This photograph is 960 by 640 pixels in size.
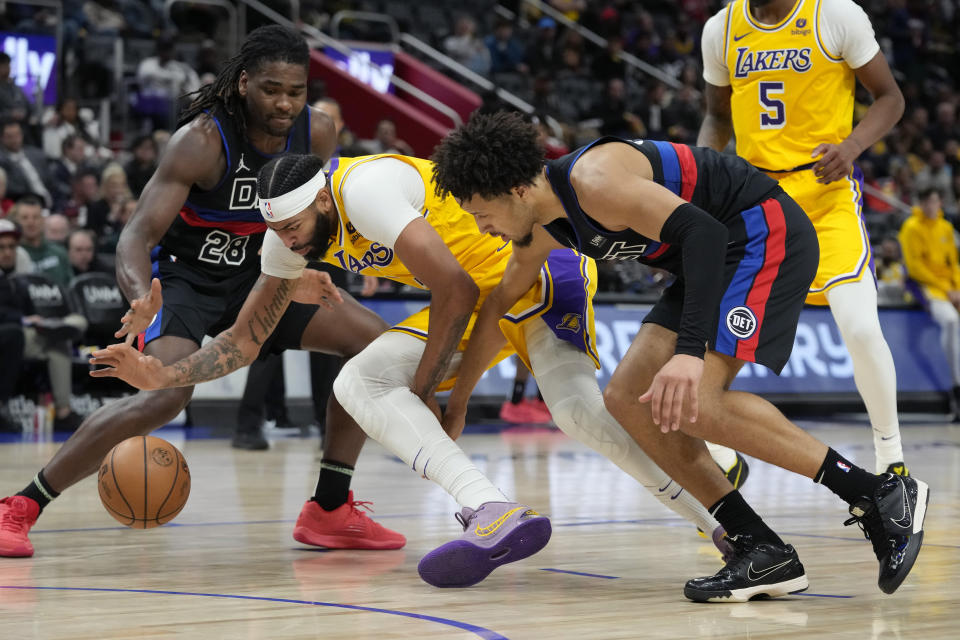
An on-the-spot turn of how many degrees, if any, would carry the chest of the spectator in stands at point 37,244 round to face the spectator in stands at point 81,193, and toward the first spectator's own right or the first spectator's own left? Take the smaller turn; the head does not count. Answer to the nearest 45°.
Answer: approximately 135° to the first spectator's own left

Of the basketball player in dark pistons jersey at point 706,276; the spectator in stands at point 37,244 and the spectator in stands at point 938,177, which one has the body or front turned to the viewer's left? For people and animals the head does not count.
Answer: the basketball player in dark pistons jersey

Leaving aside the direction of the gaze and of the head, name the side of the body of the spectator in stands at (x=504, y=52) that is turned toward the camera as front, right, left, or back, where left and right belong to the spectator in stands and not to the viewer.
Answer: front

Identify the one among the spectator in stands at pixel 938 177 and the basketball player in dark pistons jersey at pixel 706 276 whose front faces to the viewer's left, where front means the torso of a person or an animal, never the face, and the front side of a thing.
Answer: the basketball player in dark pistons jersey

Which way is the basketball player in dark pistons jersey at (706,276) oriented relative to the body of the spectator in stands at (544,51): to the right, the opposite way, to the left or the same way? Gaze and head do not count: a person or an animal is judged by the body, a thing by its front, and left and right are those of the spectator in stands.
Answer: to the right

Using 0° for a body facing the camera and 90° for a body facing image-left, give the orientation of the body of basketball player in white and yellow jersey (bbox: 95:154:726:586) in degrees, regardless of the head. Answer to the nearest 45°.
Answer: approximately 45°

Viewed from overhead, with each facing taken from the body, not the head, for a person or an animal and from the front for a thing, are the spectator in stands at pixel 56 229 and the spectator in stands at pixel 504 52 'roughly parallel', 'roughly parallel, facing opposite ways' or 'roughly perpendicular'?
roughly parallel

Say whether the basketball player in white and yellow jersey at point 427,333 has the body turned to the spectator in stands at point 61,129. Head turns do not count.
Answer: no

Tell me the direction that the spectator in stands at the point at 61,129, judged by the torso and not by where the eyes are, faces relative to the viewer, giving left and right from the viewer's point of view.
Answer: facing the viewer and to the right of the viewer

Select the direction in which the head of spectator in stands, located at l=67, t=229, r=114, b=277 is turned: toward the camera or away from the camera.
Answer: toward the camera

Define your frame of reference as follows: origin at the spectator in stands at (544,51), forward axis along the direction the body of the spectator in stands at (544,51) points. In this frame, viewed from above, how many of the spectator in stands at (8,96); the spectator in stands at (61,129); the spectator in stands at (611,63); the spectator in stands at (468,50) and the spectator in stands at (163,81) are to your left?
1

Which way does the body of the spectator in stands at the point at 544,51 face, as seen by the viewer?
toward the camera

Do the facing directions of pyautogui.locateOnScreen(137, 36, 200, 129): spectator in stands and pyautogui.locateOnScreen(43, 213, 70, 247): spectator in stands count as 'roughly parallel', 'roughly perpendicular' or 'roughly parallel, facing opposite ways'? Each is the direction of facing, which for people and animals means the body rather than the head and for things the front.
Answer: roughly parallel

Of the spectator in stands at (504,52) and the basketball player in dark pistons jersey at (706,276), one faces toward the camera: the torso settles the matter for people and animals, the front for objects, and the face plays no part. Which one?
the spectator in stands

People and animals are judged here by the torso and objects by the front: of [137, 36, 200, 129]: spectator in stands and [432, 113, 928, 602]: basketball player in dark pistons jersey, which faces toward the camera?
the spectator in stands

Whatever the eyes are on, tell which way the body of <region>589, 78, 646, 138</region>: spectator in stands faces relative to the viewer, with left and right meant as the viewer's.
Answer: facing the viewer

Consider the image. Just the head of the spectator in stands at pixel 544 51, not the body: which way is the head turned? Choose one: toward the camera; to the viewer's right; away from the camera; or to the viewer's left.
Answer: toward the camera

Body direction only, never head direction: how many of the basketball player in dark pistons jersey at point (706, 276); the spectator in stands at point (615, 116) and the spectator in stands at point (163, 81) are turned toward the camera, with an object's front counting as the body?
2
